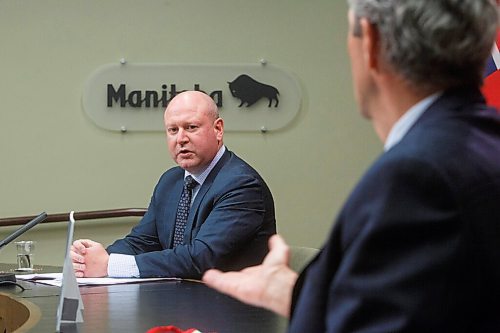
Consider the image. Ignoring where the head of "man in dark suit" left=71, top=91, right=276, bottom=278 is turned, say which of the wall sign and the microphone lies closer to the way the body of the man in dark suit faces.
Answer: the microphone

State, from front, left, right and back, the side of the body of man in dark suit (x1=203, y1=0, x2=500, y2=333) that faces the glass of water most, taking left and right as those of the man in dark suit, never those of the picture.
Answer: front

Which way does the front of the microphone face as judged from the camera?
facing to the right of the viewer

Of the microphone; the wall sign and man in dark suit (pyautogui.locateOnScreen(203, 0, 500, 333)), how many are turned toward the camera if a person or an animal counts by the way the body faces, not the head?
1

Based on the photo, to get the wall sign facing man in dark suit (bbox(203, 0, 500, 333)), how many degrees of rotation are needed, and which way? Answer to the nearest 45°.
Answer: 0° — it already faces them

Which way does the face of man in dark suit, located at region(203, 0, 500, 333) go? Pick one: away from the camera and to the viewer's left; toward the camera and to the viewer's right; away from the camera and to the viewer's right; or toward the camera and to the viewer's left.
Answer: away from the camera and to the viewer's left

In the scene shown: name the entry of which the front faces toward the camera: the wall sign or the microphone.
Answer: the wall sign

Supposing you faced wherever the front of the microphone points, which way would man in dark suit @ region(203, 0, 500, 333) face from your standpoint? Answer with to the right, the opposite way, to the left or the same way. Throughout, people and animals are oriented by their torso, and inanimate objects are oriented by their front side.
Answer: to the left

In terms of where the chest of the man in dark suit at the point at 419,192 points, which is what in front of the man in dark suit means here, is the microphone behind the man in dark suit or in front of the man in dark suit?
in front

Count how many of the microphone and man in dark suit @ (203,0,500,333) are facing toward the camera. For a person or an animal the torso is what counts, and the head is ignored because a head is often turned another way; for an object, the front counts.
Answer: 0

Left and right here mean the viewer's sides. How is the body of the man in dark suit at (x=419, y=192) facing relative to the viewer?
facing away from the viewer and to the left of the viewer

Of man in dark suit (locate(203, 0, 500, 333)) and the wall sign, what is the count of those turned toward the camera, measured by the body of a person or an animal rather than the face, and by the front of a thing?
1

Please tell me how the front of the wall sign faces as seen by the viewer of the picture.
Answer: facing the viewer
